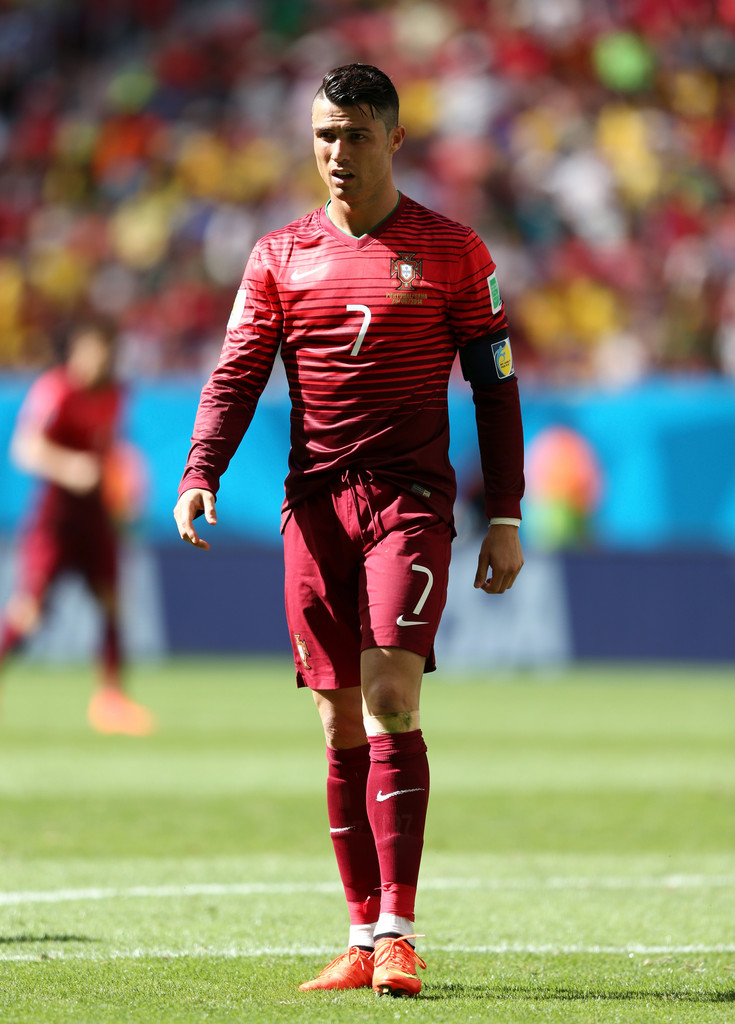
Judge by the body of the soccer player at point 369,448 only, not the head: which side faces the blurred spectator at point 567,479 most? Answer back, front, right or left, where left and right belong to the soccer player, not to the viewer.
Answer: back

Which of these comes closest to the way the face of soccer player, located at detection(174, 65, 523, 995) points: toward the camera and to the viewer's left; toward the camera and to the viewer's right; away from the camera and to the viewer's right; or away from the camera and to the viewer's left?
toward the camera and to the viewer's left

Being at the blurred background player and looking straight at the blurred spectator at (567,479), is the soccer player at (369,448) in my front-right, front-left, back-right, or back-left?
back-right

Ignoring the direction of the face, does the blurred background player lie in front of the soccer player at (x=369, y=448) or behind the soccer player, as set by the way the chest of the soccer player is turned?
behind

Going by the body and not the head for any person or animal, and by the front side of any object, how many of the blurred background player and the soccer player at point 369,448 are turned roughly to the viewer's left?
0

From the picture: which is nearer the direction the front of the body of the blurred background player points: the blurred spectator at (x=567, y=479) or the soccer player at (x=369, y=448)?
the soccer player

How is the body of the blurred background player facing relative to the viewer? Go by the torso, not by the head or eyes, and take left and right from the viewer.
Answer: facing the viewer and to the right of the viewer

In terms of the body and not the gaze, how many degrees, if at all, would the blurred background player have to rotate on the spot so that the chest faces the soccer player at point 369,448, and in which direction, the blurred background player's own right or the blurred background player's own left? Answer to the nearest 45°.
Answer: approximately 45° to the blurred background player's own right

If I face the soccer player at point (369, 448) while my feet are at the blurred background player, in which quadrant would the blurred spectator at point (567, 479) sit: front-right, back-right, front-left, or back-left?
back-left

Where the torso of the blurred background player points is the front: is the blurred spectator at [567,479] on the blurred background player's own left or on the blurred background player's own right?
on the blurred background player's own left
